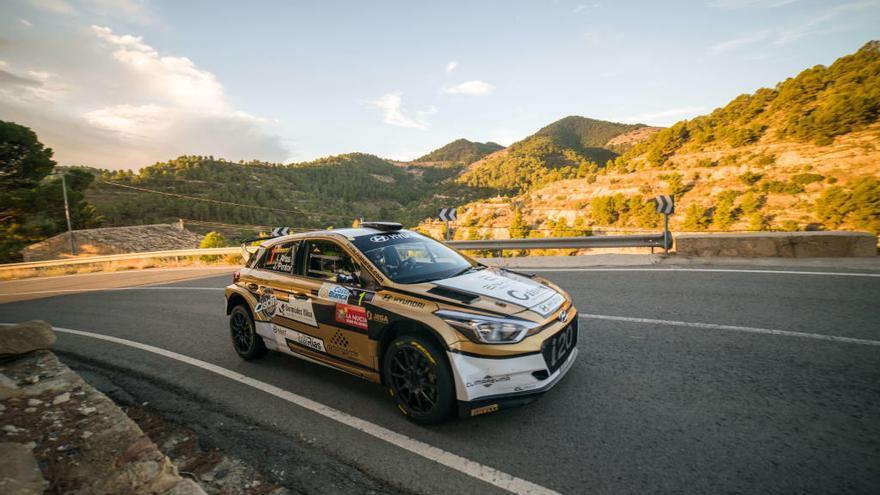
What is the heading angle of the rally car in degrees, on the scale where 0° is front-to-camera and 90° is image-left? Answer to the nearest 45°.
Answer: approximately 315°

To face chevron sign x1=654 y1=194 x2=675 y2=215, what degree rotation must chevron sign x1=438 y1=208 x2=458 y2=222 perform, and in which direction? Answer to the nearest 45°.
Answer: approximately 45° to its left

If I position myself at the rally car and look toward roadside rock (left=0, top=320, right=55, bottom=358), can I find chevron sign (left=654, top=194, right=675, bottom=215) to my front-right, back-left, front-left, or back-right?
back-right

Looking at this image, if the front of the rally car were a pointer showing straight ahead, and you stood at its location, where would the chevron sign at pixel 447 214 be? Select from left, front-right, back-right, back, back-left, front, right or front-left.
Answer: back-left

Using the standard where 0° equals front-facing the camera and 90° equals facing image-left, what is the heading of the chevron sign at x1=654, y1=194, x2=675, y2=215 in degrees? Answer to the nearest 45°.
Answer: approximately 0°

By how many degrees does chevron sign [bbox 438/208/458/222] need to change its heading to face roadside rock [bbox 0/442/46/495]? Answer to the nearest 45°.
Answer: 0° — it already faces it

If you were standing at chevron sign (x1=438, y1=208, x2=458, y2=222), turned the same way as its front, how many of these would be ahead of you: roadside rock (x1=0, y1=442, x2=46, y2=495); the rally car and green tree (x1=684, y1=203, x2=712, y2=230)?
2

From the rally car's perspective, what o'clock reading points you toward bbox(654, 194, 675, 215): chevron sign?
The chevron sign is roughly at 9 o'clock from the rally car.

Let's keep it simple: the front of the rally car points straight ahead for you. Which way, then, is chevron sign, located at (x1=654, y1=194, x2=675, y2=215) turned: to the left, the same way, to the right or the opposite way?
to the right

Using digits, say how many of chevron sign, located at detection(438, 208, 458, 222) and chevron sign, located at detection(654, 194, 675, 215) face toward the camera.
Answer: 2

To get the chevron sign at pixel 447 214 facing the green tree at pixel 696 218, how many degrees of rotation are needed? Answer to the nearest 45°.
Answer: approximately 135° to its left

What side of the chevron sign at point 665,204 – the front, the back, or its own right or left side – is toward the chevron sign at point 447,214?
right
